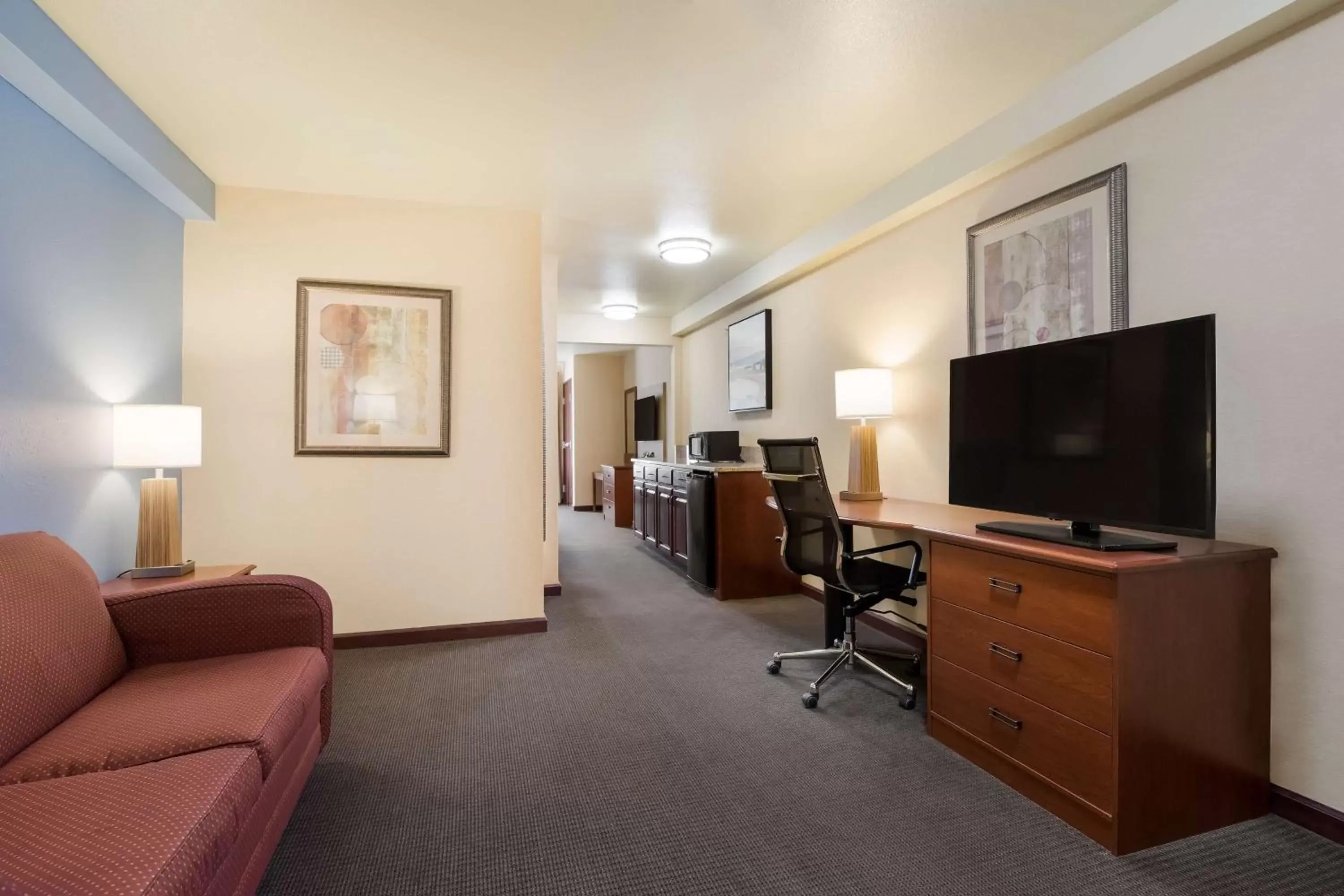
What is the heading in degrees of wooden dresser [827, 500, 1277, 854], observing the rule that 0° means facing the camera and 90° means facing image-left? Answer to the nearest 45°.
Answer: approximately 45°

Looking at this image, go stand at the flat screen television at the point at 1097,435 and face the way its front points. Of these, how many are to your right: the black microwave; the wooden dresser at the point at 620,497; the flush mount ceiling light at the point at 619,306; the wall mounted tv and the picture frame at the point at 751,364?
5

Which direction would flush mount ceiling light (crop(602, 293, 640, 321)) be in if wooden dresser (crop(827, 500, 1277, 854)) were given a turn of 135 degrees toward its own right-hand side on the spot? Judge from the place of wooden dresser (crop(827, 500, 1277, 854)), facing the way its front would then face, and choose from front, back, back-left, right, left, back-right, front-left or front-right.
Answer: front-left

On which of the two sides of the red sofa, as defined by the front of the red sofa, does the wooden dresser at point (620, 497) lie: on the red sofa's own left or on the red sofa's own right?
on the red sofa's own left

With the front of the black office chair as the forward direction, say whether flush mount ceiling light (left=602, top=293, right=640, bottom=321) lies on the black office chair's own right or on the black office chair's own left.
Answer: on the black office chair's own left

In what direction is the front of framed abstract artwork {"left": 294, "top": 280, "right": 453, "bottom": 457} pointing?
toward the camera

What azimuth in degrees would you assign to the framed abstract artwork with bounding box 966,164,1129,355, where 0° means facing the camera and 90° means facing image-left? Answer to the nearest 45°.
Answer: approximately 45°

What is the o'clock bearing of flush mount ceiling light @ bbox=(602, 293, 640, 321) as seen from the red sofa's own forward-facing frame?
The flush mount ceiling light is roughly at 9 o'clock from the red sofa.

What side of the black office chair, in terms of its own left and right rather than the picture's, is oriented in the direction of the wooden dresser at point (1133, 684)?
right

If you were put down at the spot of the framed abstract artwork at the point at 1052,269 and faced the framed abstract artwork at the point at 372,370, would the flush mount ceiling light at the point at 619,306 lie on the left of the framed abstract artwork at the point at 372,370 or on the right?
right

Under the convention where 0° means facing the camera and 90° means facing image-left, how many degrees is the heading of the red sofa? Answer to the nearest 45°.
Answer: approximately 315°

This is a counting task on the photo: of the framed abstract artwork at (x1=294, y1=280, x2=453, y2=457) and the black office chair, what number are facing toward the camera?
1

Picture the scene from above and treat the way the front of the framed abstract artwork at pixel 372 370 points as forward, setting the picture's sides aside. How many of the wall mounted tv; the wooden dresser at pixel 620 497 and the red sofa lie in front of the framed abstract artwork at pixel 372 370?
1

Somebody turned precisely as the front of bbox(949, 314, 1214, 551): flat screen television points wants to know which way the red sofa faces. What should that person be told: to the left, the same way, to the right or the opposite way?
the opposite way

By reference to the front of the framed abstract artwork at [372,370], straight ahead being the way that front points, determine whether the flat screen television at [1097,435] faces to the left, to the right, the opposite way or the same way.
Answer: to the right

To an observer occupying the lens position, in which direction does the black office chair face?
facing away from the viewer and to the right of the viewer
